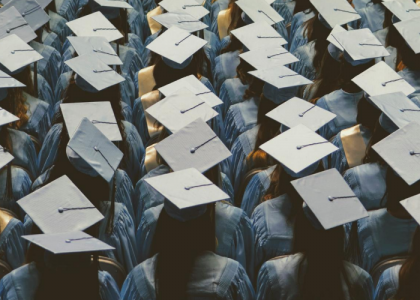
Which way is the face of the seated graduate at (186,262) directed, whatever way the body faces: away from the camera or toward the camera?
away from the camera

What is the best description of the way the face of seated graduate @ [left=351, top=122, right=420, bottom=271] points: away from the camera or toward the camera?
away from the camera

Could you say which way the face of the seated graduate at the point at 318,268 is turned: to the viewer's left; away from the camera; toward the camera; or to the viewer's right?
away from the camera

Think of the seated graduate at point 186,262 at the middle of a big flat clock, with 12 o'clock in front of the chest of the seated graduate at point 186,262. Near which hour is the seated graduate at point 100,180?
the seated graduate at point 100,180 is roughly at 11 o'clock from the seated graduate at point 186,262.

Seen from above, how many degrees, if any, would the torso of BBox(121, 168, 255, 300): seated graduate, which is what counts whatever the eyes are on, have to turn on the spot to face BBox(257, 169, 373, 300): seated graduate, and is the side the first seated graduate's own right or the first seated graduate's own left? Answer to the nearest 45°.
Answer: approximately 90° to the first seated graduate's own right

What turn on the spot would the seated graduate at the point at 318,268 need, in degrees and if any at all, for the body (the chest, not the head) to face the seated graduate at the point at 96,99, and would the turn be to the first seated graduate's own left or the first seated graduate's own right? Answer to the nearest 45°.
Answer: approximately 45° to the first seated graduate's own left

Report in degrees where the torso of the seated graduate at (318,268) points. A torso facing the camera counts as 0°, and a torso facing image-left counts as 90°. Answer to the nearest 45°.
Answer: approximately 180°

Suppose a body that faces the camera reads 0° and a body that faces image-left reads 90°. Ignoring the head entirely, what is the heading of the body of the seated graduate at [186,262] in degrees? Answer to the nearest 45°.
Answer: approximately 180°

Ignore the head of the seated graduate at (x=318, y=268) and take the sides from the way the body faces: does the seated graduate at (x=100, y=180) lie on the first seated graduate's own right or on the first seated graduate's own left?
on the first seated graduate's own left

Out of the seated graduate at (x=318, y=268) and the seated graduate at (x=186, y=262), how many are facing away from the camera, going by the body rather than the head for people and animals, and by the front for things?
2

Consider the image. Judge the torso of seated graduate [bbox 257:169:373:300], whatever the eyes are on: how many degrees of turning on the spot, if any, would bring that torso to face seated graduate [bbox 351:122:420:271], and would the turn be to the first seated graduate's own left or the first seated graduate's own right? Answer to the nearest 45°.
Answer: approximately 45° to the first seated graduate's own right
